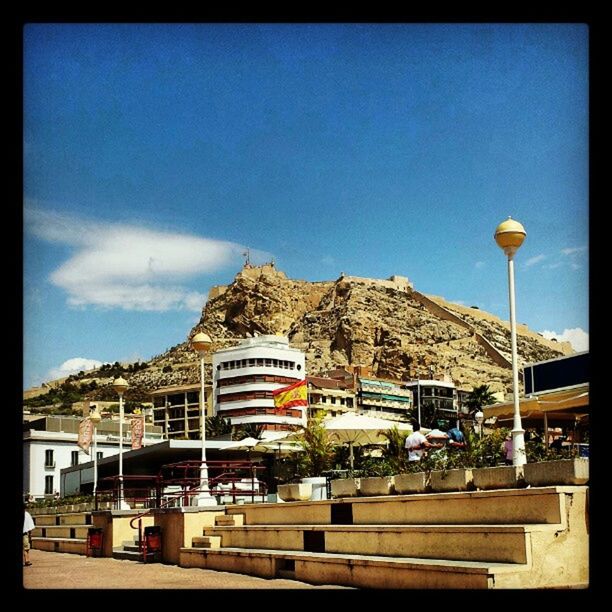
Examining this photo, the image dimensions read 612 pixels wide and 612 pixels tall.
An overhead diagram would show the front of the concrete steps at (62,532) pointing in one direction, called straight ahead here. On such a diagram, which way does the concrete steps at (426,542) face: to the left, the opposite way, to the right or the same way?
the same way

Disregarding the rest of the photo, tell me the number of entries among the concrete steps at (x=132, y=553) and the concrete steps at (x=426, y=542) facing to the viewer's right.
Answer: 0

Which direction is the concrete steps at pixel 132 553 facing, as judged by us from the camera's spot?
facing the viewer and to the left of the viewer

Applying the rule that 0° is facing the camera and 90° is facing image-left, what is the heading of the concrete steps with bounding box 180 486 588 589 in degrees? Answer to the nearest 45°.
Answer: approximately 45°

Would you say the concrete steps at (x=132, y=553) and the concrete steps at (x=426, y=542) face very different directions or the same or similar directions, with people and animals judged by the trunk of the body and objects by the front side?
same or similar directions

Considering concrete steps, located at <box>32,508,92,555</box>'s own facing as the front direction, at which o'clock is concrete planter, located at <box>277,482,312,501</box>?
The concrete planter is roughly at 10 o'clock from the concrete steps.

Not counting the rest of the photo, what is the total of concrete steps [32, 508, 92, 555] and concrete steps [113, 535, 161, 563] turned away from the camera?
0

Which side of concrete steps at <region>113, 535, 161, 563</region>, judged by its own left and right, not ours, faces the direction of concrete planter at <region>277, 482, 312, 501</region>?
left
